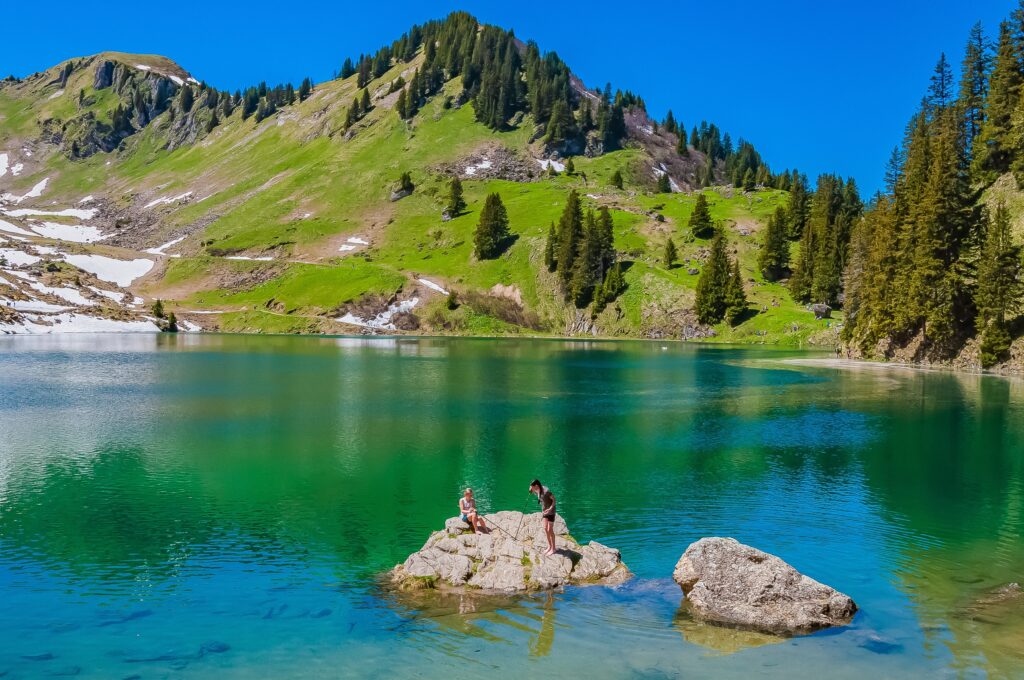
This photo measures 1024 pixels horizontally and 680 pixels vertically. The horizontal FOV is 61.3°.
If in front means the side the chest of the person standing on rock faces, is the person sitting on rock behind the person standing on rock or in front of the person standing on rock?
in front

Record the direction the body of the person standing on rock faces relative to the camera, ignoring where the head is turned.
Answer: to the viewer's left

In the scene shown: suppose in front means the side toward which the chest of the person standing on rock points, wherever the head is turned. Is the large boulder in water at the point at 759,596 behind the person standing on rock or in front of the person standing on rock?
behind
